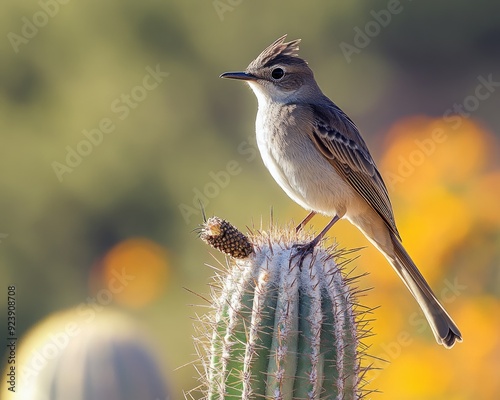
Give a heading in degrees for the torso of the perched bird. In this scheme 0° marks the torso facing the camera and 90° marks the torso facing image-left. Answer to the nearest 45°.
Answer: approximately 90°
